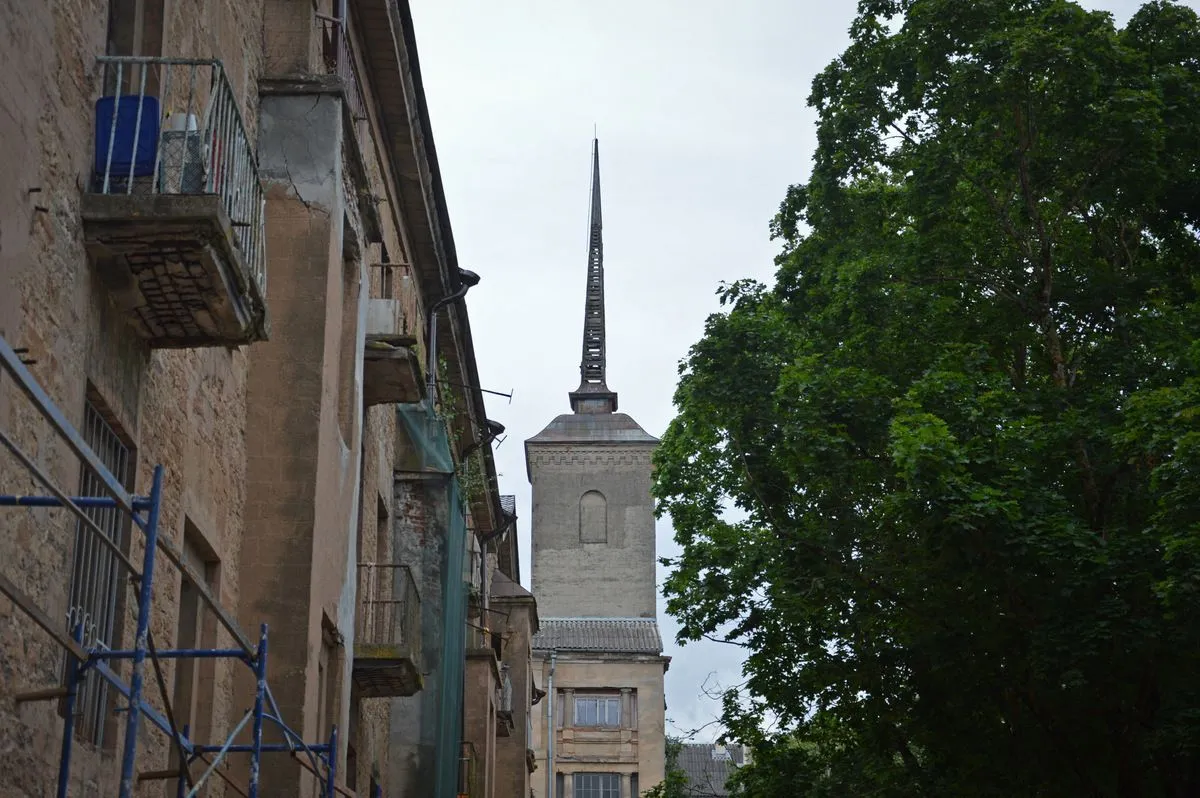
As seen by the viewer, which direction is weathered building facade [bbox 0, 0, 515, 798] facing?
to the viewer's right
